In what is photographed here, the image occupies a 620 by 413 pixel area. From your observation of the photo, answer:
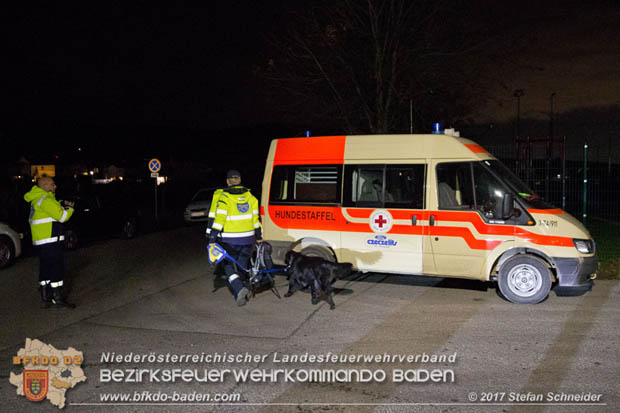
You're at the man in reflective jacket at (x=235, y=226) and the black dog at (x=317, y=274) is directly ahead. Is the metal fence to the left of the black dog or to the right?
left

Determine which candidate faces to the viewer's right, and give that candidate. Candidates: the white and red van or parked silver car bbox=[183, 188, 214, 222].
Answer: the white and red van

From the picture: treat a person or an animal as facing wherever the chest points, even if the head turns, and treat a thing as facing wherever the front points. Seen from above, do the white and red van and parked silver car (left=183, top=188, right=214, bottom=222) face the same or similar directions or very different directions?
very different directions

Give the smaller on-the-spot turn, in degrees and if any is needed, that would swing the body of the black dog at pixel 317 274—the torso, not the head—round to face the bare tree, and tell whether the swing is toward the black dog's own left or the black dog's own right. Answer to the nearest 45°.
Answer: approximately 45° to the black dog's own right

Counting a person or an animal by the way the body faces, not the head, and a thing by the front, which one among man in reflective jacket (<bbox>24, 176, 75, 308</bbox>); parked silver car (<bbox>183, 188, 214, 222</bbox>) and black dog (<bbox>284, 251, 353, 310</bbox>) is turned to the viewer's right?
the man in reflective jacket

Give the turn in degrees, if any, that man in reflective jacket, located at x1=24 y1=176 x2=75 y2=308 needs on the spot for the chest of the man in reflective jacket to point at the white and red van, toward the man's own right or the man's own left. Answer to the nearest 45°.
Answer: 0° — they already face it

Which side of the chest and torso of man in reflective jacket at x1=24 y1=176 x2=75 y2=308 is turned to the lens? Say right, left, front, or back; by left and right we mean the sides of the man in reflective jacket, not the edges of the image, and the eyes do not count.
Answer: right

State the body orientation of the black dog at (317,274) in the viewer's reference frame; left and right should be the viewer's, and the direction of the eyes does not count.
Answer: facing away from the viewer and to the left of the viewer

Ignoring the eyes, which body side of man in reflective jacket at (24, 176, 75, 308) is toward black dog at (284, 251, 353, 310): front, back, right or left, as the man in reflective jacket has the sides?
front

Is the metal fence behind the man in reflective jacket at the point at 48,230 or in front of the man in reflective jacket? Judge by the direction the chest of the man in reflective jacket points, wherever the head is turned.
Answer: in front

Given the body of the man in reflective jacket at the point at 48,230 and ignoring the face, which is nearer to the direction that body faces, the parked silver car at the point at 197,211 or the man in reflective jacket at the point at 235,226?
the man in reflective jacket

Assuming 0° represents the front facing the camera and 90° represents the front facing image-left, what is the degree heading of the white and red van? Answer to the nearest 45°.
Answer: approximately 270°
